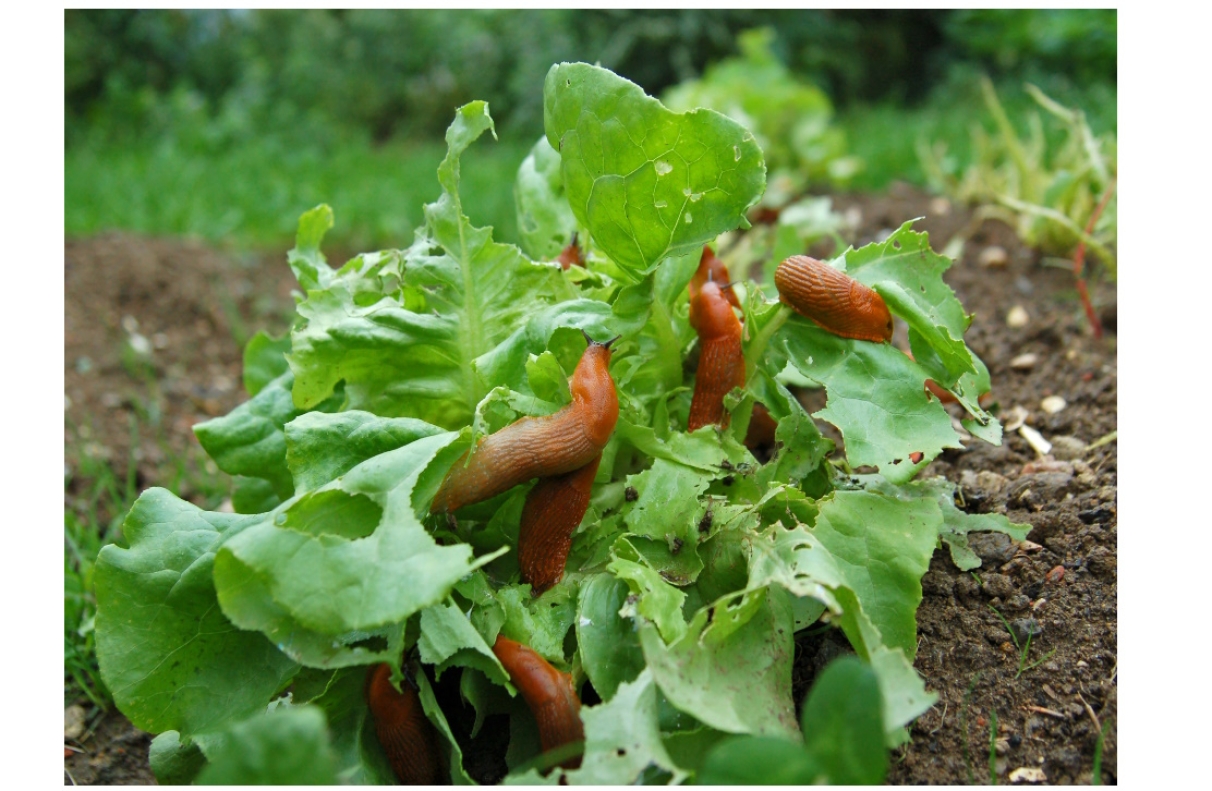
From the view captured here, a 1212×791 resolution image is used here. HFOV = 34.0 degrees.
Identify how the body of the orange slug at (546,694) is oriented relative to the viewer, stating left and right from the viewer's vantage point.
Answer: facing away from the viewer and to the left of the viewer

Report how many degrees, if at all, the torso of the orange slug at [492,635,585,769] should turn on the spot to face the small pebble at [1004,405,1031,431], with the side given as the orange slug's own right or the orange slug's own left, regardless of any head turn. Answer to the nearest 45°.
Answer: approximately 90° to the orange slug's own right

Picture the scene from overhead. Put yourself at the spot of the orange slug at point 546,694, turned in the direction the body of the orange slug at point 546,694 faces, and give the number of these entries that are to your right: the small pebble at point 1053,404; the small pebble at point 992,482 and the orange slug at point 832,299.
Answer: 3

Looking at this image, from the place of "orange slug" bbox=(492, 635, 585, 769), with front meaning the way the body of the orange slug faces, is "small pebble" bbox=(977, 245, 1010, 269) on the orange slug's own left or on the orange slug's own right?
on the orange slug's own right

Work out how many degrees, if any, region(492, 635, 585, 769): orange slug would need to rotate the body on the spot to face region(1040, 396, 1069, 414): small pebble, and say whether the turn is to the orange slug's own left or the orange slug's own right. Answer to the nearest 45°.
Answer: approximately 90° to the orange slug's own right

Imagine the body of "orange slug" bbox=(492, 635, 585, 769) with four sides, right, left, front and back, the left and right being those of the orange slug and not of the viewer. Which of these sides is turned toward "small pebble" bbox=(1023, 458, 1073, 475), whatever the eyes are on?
right

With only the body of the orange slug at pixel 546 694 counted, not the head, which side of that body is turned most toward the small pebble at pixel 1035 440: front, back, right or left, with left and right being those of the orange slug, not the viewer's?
right

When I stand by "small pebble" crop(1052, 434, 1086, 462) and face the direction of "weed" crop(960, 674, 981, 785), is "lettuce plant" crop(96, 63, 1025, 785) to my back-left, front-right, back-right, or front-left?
front-right
